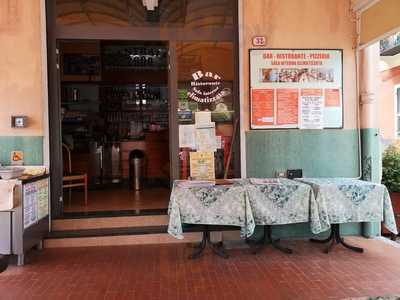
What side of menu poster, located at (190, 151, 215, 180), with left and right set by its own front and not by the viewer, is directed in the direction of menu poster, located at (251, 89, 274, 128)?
left

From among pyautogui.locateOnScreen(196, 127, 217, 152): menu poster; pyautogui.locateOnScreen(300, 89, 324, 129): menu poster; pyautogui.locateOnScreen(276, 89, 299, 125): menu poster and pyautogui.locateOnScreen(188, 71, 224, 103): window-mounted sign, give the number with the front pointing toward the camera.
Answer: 4

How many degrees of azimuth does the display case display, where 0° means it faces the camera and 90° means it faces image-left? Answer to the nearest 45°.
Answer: approximately 315°

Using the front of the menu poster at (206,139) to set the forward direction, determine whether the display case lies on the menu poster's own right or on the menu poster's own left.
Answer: on the menu poster's own right

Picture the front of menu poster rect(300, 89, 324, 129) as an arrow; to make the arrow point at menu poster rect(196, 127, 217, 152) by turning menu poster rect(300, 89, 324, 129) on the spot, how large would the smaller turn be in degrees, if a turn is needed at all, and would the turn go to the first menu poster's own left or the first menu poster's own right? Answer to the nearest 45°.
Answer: approximately 90° to the first menu poster's own right

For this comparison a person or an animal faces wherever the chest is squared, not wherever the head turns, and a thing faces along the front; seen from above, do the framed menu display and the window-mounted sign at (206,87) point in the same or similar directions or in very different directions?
same or similar directions

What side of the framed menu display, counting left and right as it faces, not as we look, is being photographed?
front

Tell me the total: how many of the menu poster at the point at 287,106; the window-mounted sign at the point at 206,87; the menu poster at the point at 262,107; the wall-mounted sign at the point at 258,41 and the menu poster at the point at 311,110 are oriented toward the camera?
5

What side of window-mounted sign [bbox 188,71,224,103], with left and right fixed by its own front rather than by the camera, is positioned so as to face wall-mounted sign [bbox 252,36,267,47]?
left

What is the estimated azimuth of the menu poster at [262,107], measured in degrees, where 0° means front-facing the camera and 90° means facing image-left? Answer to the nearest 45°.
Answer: approximately 0°

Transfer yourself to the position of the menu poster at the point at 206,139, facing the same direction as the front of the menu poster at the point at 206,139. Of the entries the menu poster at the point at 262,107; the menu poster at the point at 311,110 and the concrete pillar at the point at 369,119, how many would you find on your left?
3

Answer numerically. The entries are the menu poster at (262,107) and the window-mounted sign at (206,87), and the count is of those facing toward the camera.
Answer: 2

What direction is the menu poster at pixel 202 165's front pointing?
toward the camera

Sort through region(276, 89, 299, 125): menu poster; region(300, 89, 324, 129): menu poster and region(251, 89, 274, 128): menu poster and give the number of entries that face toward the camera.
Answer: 3

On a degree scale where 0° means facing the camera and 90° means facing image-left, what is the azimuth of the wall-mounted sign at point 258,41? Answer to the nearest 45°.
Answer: approximately 0°

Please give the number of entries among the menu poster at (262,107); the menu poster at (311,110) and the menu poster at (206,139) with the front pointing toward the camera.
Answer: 3

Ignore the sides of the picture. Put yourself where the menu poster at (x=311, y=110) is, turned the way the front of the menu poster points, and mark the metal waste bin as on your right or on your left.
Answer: on your right
